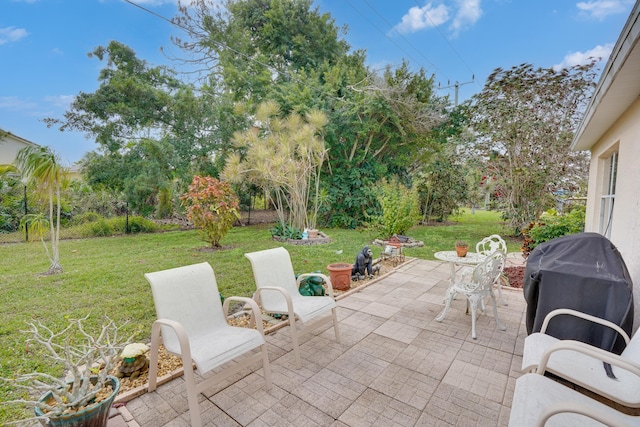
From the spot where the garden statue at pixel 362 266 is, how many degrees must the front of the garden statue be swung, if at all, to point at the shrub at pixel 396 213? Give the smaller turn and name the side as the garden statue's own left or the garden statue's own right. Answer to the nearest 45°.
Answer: approximately 135° to the garden statue's own left

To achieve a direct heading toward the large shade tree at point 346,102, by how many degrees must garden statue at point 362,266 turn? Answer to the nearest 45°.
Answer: approximately 135° to its left

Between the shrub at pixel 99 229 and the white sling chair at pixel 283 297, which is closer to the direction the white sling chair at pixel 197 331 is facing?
the white sling chair

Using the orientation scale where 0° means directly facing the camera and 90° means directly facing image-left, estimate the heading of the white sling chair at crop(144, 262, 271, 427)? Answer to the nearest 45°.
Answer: approximately 315°

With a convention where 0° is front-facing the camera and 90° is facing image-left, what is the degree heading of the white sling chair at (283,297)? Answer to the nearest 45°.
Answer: approximately 315°

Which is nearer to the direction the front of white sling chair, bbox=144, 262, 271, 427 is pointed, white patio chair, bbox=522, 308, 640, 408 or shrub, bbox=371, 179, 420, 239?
the white patio chair

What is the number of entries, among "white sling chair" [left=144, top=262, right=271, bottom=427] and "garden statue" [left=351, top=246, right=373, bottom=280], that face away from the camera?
0
